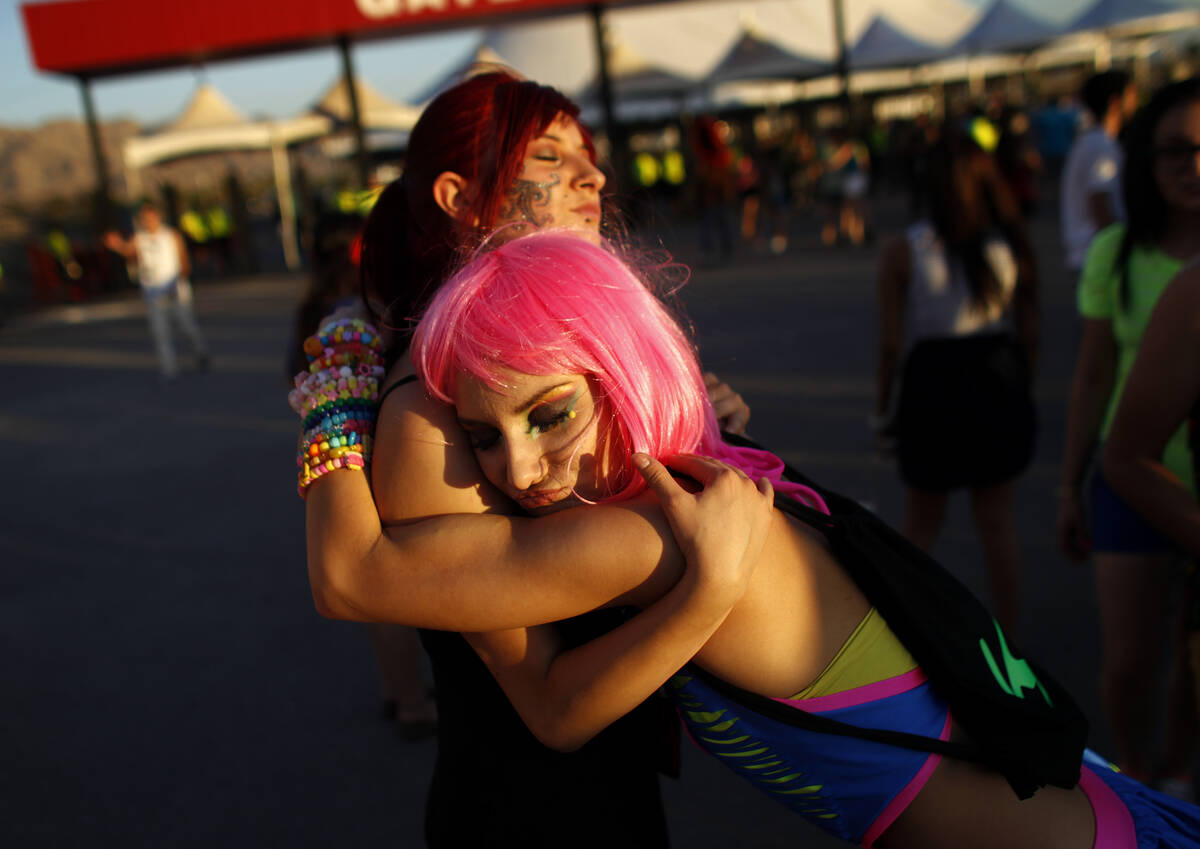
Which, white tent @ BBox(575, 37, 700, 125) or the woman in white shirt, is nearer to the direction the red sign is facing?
the woman in white shirt

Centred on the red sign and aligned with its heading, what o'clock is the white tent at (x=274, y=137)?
The white tent is roughly at 6 o'clock from the red sign.

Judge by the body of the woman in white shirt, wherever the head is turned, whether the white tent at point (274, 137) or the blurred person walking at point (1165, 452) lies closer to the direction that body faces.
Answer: the white tent

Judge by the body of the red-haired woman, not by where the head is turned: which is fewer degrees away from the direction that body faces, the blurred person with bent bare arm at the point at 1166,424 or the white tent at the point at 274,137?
the blurred person with bent bare arm

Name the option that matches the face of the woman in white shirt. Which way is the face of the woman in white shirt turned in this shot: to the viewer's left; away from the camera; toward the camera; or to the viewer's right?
away from the camera

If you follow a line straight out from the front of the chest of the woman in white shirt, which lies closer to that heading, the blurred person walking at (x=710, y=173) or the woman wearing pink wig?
the blurred person walking

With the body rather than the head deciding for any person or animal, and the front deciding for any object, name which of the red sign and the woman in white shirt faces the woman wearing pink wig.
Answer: the red sign

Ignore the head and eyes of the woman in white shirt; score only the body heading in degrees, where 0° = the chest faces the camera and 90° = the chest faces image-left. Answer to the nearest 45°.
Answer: approximately 180°

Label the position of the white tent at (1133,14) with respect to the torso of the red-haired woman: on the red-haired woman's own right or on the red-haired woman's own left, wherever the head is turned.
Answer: on the red-haired woman's own left
